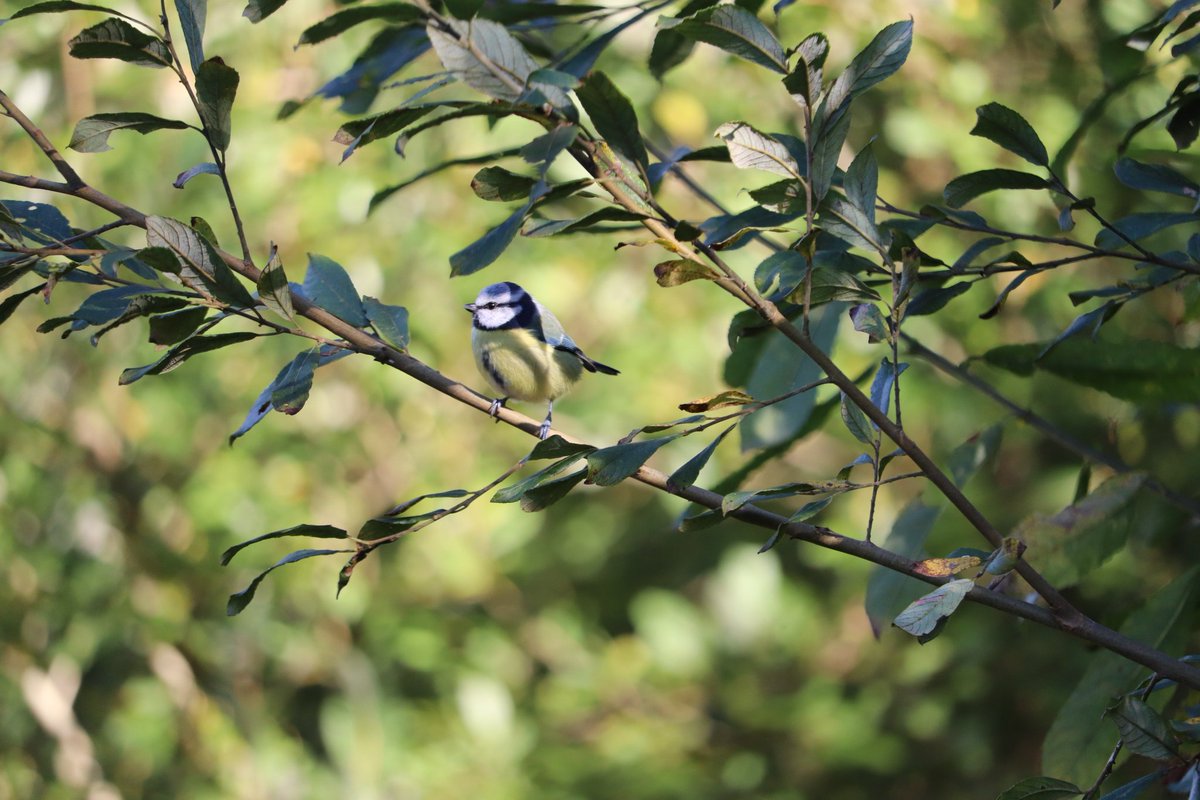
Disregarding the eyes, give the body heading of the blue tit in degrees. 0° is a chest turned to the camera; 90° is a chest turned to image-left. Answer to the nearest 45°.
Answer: approximately 45°
